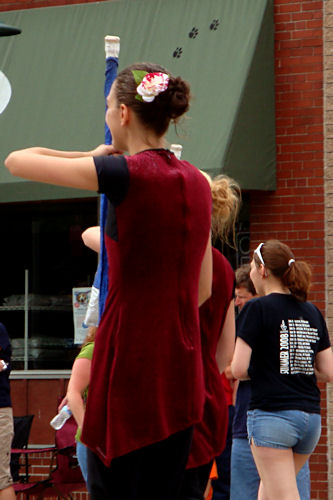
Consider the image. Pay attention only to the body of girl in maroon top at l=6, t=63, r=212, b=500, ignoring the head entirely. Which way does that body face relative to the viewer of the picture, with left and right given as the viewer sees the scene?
facing away from the viewer and to the left of the viewer

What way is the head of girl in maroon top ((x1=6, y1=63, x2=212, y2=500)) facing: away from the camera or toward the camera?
away from the camera

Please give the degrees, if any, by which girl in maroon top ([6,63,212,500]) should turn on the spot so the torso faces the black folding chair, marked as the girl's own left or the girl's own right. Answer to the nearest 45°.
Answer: approximately 45° to the girl's own right

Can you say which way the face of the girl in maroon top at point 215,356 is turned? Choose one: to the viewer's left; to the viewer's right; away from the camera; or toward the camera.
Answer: away from the camera

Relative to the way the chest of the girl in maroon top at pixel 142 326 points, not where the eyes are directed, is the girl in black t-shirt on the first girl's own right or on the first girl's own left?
on the first girl's own right

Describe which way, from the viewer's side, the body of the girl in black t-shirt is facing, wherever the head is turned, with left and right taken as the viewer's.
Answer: facing away from the viewer and to the left of the viewer

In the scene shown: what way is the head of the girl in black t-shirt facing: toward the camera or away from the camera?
away from the camera
